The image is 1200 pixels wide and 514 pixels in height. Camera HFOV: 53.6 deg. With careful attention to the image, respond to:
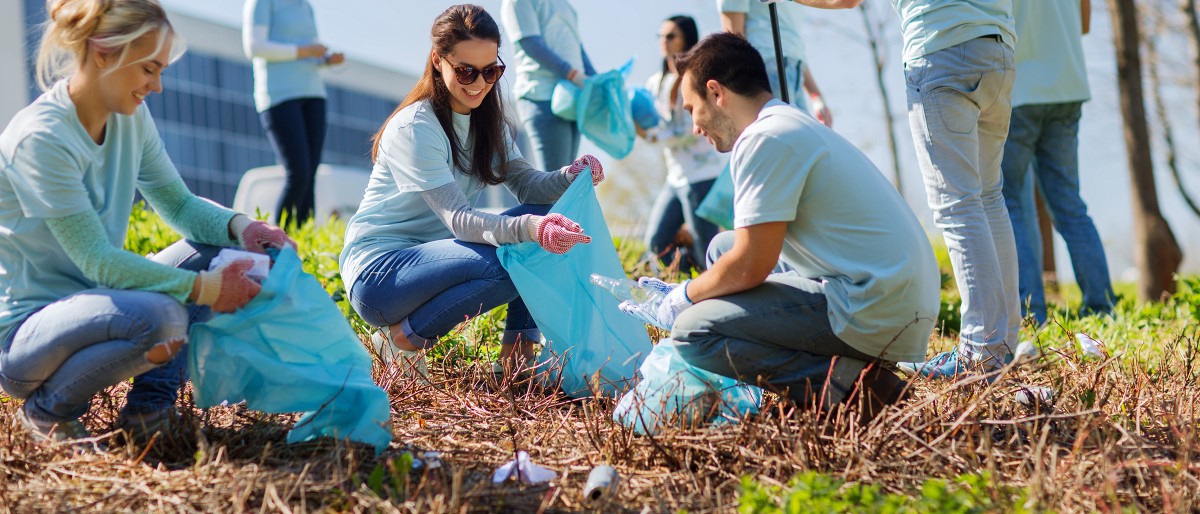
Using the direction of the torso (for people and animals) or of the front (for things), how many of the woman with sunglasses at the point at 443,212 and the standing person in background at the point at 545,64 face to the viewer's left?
0

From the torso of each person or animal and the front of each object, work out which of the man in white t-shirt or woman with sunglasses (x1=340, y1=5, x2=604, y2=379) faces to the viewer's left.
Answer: the man in white t-shirt

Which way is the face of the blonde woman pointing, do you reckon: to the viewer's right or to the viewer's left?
to the viewer's right

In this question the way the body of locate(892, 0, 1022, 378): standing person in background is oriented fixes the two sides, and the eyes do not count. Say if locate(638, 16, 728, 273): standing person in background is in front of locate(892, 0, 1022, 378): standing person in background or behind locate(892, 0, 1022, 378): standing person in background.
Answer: in front

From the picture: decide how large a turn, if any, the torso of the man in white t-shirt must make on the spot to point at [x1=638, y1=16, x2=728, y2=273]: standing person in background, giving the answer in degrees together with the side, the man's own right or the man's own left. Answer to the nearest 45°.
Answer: approximately 90° to the man's own right

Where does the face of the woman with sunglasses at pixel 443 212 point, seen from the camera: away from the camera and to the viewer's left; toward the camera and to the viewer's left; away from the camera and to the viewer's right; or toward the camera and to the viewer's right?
toward the camera and to the viewer's right

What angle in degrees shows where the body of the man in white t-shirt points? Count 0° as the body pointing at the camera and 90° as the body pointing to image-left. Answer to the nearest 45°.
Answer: approximately 90°

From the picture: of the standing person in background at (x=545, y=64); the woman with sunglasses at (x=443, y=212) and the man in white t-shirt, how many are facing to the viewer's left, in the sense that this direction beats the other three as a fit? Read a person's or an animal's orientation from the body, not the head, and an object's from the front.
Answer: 1

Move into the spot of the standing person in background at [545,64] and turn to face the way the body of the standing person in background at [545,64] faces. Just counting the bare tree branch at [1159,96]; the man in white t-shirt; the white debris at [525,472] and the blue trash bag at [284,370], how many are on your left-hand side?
1

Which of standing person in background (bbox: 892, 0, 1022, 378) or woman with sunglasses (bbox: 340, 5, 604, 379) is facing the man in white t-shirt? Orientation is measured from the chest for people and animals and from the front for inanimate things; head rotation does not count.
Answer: the woman with sunglasses

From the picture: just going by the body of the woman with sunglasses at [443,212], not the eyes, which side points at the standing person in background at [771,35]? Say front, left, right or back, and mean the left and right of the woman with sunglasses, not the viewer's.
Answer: left

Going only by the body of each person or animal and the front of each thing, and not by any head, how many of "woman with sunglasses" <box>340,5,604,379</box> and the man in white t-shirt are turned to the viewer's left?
1
